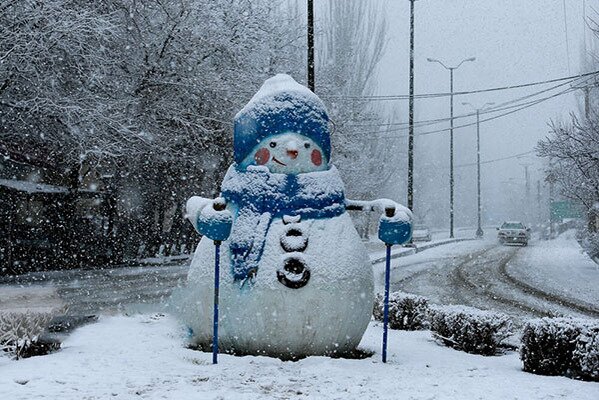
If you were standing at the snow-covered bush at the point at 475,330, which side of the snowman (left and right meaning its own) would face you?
left

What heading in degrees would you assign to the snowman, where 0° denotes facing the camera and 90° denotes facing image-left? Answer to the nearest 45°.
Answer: approximately 0°

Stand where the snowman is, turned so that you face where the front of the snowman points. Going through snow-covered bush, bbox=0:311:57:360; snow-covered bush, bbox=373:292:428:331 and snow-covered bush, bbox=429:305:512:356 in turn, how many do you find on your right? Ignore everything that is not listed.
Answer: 1

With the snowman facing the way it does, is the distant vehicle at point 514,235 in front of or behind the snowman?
behind

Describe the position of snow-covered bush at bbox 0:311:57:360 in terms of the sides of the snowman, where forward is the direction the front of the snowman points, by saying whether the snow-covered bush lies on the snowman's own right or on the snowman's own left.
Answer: on the snowman's own right

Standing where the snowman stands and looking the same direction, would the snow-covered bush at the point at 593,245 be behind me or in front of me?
behind

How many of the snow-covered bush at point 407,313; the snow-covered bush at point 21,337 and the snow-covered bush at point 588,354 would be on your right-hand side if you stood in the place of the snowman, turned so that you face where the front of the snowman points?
1

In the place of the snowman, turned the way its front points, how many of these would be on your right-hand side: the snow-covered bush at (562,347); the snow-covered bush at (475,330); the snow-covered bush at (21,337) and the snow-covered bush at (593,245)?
1

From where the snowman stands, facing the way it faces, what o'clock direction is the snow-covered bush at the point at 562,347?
The snow-covered bush is roughly at 9 o'clock from the snowman.

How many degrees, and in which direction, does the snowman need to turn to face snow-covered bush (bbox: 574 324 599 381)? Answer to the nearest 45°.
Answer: approximately 90° to its left
